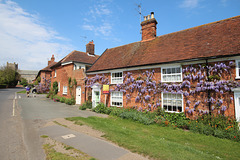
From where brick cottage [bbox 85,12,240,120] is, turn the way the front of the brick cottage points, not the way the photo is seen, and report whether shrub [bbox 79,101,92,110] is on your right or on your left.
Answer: on your right

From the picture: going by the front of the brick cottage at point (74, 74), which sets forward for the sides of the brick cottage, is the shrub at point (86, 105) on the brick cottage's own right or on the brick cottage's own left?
on the brick cottage's own left

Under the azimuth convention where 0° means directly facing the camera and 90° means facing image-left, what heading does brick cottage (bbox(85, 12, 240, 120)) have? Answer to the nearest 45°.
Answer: approximately 45°

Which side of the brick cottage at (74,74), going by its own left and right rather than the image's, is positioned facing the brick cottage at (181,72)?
left

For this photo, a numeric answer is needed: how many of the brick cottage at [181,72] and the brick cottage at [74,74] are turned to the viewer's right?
0

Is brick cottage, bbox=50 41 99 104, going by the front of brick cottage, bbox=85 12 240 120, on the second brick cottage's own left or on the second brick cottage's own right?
on the second brick cottage's own right

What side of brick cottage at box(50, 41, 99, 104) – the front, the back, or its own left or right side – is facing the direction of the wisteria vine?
left
